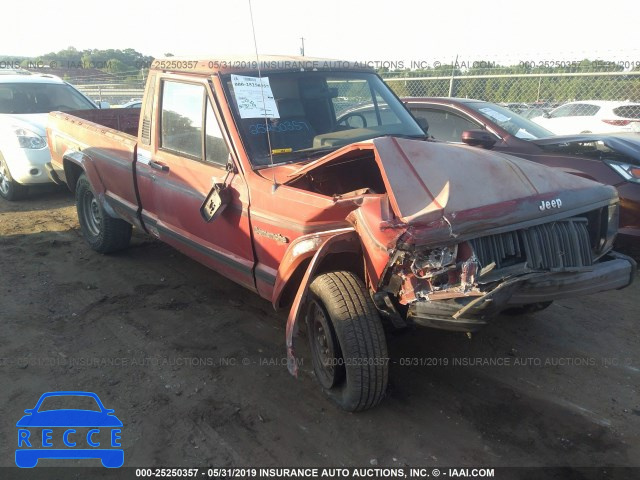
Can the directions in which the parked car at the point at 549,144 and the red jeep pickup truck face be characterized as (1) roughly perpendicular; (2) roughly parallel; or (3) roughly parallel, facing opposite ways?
roughly parallel

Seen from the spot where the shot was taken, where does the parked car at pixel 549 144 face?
facing the viewer and to the right of the viewer

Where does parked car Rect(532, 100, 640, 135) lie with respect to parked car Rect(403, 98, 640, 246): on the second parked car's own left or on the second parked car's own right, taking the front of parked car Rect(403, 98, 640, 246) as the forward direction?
on the second parked car's own left

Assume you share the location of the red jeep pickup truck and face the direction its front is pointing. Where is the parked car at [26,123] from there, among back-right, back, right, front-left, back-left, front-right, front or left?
back

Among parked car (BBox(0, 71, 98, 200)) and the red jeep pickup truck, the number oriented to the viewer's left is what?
0

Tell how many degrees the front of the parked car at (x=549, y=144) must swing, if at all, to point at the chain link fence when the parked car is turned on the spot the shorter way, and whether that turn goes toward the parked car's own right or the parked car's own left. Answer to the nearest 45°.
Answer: approximately 135° to the parked car's own left

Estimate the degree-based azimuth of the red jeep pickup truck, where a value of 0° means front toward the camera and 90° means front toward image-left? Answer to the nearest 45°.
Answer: approximately 315°

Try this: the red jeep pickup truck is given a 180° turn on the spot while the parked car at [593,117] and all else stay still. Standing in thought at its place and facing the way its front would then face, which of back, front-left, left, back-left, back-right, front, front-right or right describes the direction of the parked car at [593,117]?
right
